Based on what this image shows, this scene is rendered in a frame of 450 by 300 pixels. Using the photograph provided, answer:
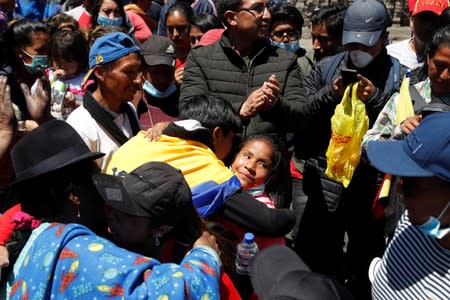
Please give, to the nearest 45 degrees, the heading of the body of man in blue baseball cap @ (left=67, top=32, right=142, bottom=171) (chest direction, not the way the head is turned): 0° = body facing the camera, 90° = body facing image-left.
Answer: approximately 315°

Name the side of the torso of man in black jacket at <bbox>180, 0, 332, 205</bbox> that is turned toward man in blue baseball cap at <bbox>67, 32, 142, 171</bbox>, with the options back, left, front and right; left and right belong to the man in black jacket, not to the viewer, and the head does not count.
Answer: right

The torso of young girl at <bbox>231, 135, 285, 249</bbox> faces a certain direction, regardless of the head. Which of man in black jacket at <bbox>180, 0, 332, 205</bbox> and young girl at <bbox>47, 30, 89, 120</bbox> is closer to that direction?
the young girl

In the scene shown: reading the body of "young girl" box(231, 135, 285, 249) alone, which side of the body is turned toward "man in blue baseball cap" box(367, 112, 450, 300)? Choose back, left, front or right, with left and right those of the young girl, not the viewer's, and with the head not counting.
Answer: left

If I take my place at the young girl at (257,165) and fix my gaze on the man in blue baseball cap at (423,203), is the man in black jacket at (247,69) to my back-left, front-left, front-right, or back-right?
back-left

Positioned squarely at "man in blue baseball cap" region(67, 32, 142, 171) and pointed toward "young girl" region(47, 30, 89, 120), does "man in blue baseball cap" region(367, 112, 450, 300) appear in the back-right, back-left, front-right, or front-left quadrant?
back-right
